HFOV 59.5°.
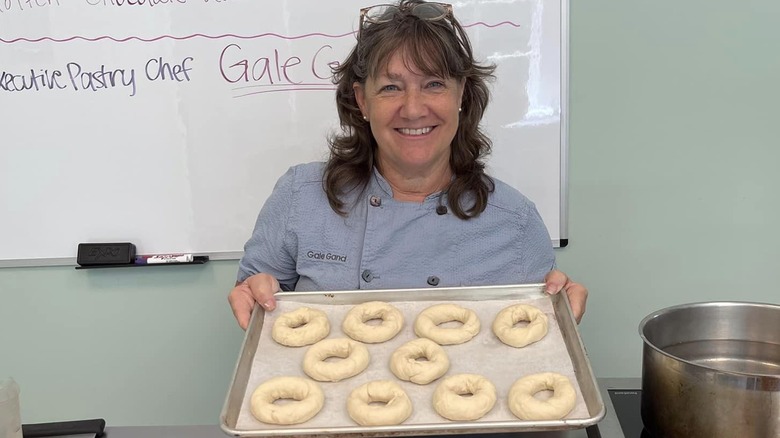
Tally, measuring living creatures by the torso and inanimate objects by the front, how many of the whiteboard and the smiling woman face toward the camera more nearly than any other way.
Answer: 2

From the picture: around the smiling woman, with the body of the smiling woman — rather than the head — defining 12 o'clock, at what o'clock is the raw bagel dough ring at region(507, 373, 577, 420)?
The raw bagel dough ring is roughly at 11 o'clock from the smiling woman.

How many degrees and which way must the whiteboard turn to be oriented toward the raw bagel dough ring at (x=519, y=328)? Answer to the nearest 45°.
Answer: approximately 45° to its left

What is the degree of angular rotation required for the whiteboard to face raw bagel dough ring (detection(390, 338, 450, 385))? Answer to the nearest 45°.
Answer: approximately 45° to its left

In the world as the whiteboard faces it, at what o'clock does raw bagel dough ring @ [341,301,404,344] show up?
The raw bagel dough ring is roughly at 11 o'clock from the whiteboard.

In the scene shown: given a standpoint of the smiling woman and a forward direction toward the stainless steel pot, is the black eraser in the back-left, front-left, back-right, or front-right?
back-right

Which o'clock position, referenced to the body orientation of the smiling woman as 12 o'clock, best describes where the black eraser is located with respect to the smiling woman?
The black eraser is roughly at 4 o'clock from the smiling woman.

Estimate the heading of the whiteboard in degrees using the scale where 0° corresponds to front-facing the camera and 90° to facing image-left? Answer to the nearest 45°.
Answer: approximately 0°

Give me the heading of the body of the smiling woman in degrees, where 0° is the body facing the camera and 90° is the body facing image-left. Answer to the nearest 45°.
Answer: approximately 0°

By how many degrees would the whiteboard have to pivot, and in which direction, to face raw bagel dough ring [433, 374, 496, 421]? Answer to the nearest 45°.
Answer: approximately 45° to its left
